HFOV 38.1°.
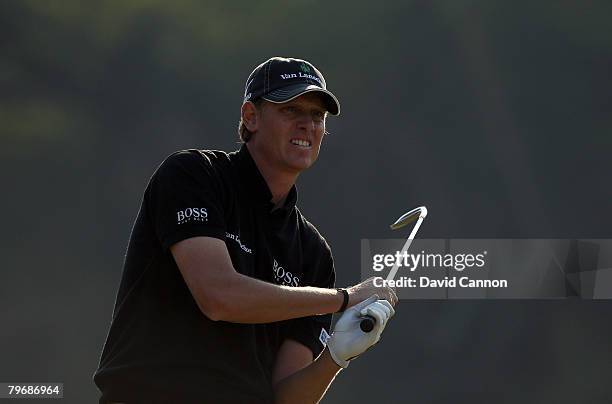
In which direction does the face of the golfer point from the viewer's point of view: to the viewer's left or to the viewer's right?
to the viewer's right

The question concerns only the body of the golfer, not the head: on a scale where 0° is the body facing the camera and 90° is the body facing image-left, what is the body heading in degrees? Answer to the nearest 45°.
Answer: approximately 315°
